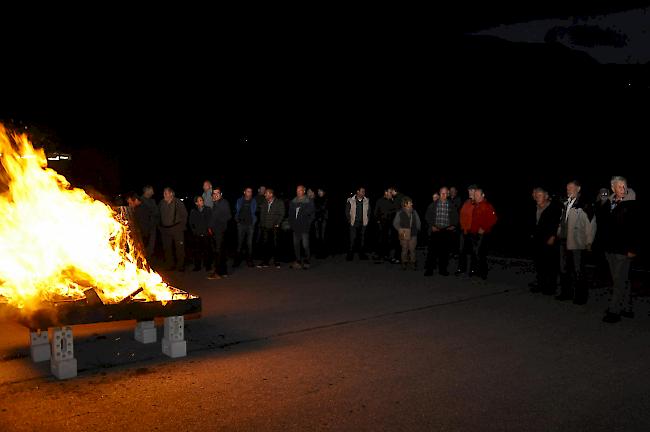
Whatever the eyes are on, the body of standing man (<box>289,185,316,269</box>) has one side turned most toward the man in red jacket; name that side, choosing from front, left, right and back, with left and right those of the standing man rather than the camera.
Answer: left

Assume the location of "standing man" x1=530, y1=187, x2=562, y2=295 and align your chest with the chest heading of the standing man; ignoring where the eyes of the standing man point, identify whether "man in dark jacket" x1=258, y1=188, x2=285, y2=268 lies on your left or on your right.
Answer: on your right

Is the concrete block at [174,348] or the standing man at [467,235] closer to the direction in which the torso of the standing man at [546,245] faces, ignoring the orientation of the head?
the concrete block

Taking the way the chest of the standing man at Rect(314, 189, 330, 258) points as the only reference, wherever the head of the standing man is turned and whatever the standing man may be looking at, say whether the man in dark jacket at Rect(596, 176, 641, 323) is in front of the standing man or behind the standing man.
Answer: in front

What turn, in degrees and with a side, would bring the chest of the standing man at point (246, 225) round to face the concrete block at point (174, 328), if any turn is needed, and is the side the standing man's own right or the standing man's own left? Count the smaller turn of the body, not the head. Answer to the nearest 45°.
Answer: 0° — they already face it

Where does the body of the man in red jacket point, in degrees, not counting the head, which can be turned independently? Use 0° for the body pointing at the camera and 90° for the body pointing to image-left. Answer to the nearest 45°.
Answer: approximately 45°

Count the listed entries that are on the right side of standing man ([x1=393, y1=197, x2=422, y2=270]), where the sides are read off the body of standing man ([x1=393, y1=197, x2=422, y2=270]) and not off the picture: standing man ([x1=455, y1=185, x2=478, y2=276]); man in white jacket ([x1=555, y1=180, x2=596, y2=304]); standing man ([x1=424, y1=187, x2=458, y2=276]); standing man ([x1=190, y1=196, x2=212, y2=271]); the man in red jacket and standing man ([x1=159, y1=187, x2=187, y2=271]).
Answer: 2

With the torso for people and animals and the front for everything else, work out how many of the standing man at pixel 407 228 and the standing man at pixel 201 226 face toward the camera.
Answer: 2

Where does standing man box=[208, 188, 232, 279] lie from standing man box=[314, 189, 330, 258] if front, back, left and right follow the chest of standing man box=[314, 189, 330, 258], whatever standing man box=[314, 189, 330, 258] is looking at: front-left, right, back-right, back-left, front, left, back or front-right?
front-right

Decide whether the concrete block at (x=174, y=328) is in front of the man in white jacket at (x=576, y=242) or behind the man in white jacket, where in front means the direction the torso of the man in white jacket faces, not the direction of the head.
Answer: in front

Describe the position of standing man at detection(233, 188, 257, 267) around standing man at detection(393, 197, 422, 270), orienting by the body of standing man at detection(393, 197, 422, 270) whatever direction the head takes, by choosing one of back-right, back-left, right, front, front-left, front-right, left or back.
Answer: right
